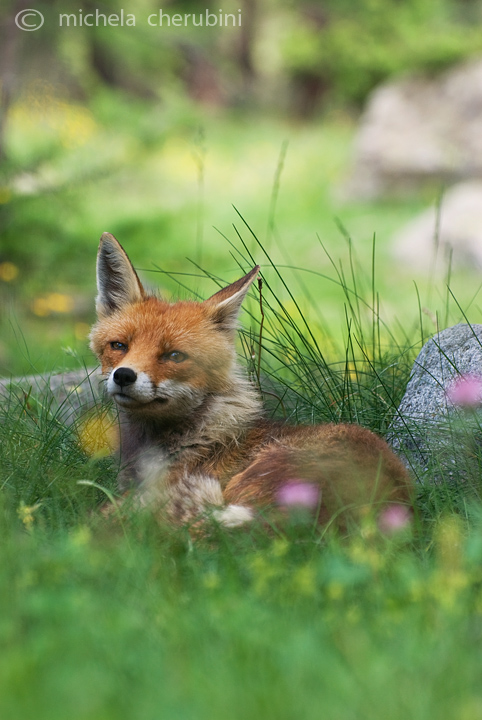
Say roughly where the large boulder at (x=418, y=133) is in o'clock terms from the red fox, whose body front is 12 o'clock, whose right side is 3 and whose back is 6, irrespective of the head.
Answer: The large boulder is roughly at 5 o'clock from the red fox.

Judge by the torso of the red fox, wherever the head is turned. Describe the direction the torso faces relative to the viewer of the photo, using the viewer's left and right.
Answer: facing the viewer and to the left of the viewer

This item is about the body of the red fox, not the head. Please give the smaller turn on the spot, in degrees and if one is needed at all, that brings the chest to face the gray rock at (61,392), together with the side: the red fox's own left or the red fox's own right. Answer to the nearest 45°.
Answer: approximately 90° to the red fox's own right

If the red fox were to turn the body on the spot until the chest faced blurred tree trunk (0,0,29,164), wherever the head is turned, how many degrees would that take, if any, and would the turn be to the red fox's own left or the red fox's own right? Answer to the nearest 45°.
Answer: approximately 135° to the red fox's own right

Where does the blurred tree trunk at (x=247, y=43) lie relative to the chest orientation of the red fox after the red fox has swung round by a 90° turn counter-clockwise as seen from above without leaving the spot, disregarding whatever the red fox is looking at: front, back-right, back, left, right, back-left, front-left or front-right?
back-left

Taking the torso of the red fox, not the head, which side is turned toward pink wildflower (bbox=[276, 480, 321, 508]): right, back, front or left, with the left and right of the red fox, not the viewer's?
left

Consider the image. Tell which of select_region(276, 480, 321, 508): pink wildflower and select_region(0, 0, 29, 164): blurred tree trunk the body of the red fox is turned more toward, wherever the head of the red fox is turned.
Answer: the pink wildflower

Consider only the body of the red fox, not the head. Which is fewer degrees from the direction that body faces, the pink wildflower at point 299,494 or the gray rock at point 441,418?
the pink wildflower

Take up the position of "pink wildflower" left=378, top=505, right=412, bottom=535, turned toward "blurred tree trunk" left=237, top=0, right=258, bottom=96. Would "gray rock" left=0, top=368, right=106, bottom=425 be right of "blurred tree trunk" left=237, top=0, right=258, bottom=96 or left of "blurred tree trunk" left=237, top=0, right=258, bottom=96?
left

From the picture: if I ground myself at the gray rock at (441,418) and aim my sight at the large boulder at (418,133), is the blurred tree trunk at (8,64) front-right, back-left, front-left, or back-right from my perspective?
front-left
